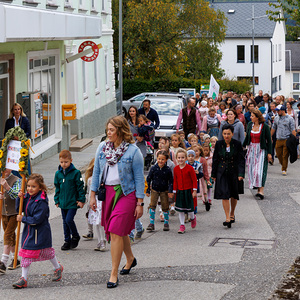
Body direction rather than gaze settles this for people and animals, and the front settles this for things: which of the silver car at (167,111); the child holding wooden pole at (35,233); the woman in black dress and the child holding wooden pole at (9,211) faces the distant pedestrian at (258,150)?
the silver car

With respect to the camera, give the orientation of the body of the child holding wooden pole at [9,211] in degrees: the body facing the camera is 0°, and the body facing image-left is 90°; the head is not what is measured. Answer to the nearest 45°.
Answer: approximately 45°

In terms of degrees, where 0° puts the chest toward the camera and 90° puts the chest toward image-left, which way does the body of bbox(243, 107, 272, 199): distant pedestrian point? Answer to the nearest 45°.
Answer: approximately 45°

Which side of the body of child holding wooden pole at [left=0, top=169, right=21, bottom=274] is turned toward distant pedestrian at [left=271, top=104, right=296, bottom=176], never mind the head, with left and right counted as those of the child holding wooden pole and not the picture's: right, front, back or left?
back

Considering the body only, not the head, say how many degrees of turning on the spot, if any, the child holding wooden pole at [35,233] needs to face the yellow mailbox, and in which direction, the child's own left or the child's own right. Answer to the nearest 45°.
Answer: approximately 135° to the child's own right

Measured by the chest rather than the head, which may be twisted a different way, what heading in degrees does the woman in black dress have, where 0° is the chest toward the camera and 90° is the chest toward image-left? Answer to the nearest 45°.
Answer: approximately 0°

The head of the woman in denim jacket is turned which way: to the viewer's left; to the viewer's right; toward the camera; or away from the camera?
to the viewer's left

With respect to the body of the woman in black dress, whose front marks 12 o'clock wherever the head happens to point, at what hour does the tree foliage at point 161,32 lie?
The tree foliage is roughly at 6 o'clock from the woman in black dress.

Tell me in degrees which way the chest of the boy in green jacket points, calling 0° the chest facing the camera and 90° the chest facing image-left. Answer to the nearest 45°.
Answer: approximately 45°

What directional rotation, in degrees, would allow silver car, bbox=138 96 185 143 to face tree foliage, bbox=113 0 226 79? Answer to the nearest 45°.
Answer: approximately 180°

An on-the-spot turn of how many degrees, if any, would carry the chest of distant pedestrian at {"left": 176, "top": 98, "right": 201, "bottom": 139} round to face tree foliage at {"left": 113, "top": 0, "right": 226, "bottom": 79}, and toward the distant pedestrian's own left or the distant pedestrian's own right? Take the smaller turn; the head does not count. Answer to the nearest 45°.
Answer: approximately 180°
